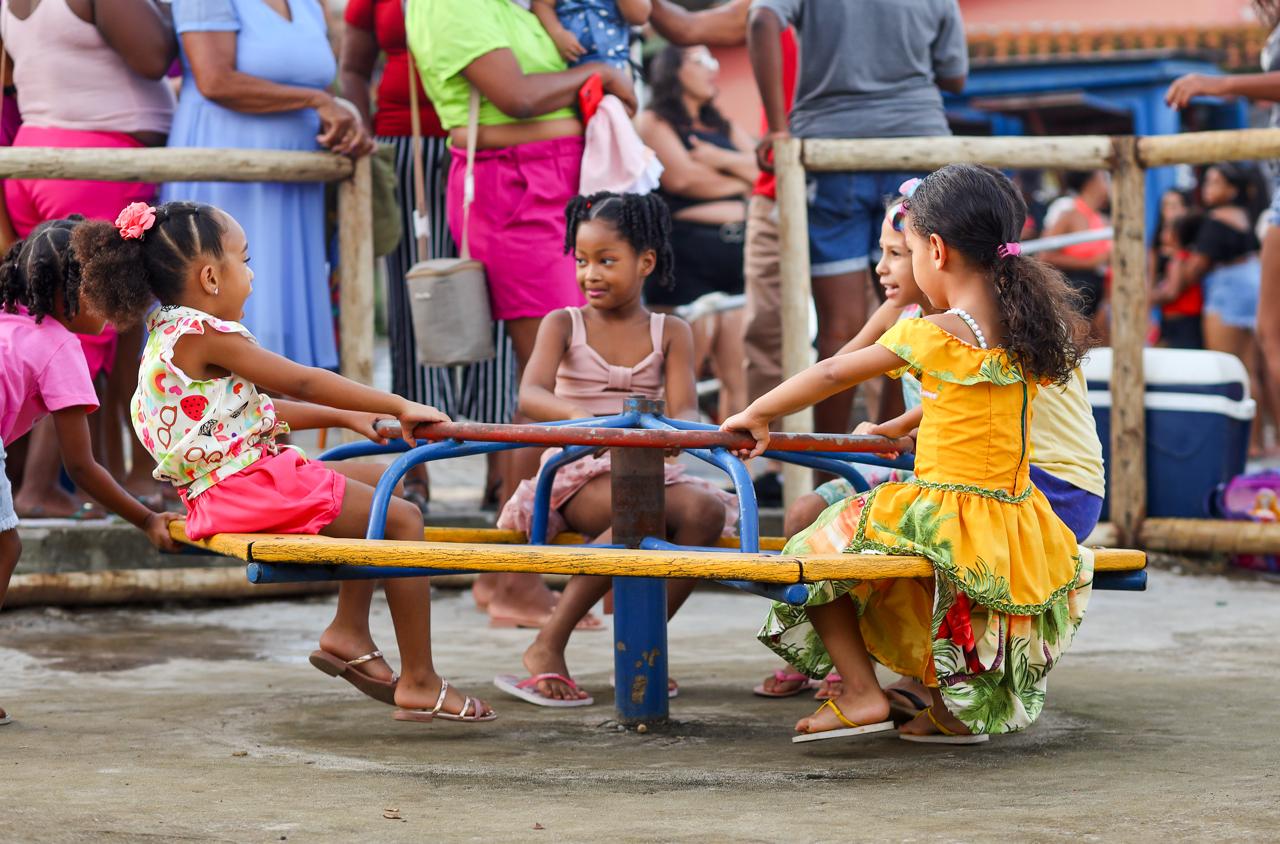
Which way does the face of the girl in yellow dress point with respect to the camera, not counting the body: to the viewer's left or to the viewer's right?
to the viewer's left

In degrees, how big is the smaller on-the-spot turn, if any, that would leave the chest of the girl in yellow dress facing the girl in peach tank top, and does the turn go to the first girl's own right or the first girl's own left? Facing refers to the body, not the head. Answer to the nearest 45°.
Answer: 0° — they already face them

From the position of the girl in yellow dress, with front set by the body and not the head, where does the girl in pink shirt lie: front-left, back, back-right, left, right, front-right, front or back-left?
front-left

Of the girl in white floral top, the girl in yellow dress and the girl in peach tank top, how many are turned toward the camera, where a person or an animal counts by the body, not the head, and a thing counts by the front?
1

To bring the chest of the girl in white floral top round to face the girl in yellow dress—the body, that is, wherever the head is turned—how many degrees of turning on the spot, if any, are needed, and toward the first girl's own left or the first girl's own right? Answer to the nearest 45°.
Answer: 0° — they already face them

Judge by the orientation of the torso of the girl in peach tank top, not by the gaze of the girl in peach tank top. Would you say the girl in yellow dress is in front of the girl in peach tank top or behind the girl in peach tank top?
in front

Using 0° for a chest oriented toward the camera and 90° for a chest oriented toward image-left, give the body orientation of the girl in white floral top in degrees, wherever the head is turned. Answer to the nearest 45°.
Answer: approximately 270°

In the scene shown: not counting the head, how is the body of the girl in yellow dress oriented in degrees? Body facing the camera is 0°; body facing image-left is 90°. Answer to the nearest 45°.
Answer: approximately 135°

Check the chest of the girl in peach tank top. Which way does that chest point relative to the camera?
toward the camera

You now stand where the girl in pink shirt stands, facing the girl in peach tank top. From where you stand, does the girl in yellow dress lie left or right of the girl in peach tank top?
right

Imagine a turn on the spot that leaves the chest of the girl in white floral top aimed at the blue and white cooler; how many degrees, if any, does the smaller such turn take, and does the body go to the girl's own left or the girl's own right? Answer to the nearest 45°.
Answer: approximately 45° to the girl's own left

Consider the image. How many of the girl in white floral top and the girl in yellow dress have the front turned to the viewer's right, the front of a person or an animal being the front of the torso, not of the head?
1

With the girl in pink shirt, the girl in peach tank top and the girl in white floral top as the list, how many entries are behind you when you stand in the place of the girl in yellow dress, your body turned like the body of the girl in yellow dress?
0

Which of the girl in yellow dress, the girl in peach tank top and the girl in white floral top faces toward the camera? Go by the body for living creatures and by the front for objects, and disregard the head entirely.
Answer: the girl in peach tank top

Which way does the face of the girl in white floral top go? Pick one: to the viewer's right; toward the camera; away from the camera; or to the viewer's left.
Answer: to the viewer's right
